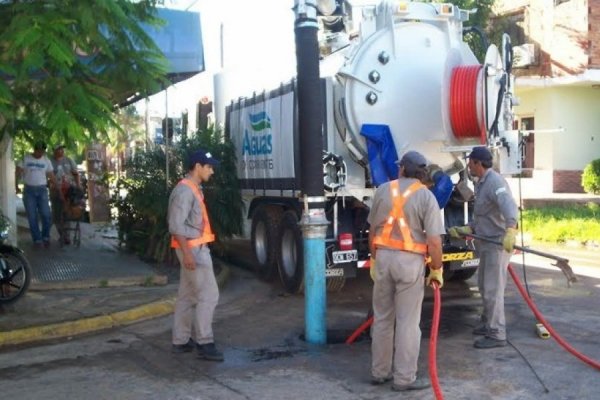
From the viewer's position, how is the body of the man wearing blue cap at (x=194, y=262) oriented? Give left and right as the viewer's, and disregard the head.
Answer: facing to the right of the viewer

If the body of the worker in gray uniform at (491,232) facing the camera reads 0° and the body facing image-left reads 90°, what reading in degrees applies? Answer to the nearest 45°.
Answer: approximately 90°

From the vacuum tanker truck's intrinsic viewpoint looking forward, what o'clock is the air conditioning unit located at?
The air conditioning unit is roughly at 2 o'clock from the vacuum tanker truck.

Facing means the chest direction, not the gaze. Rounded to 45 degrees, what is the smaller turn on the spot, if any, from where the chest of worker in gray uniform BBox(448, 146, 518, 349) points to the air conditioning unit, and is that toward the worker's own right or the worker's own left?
approximately 90° to the worker's own right

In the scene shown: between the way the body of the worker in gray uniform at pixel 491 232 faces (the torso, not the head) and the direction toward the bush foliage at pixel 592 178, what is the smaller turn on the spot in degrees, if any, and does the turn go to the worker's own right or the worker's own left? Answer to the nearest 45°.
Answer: approximately 90° to the worker's own right

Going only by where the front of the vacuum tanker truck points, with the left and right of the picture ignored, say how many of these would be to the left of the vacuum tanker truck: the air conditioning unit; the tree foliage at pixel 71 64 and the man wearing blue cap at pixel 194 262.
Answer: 2

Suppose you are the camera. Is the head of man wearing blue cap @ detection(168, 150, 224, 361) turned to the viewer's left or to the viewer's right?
to the viewer's right

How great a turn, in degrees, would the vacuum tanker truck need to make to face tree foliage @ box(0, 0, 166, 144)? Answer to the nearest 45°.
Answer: approximately 90° to its left

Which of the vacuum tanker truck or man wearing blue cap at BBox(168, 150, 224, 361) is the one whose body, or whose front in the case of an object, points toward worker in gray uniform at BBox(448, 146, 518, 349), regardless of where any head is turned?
the man wearing blue cap

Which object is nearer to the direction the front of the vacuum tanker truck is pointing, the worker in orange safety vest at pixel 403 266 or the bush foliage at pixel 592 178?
the bush foliage

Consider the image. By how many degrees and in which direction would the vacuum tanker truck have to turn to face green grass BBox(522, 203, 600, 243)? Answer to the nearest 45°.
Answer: approximately 90° to its right

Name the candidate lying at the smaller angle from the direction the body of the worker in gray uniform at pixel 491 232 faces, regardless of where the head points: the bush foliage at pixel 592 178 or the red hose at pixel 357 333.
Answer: the red hose
